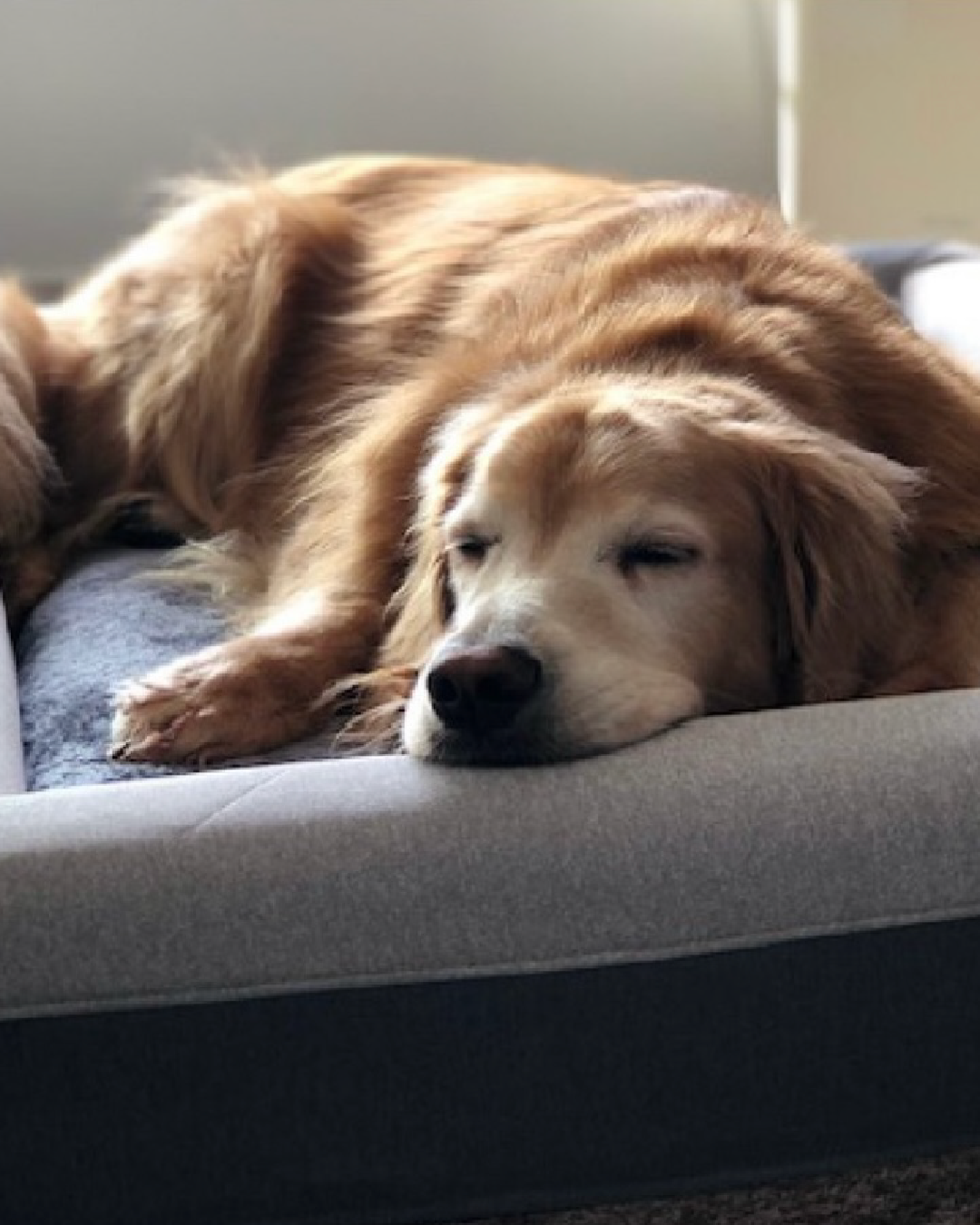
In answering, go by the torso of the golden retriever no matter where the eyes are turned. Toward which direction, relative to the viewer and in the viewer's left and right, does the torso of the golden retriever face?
facing the viewer and to the right of the viewer
